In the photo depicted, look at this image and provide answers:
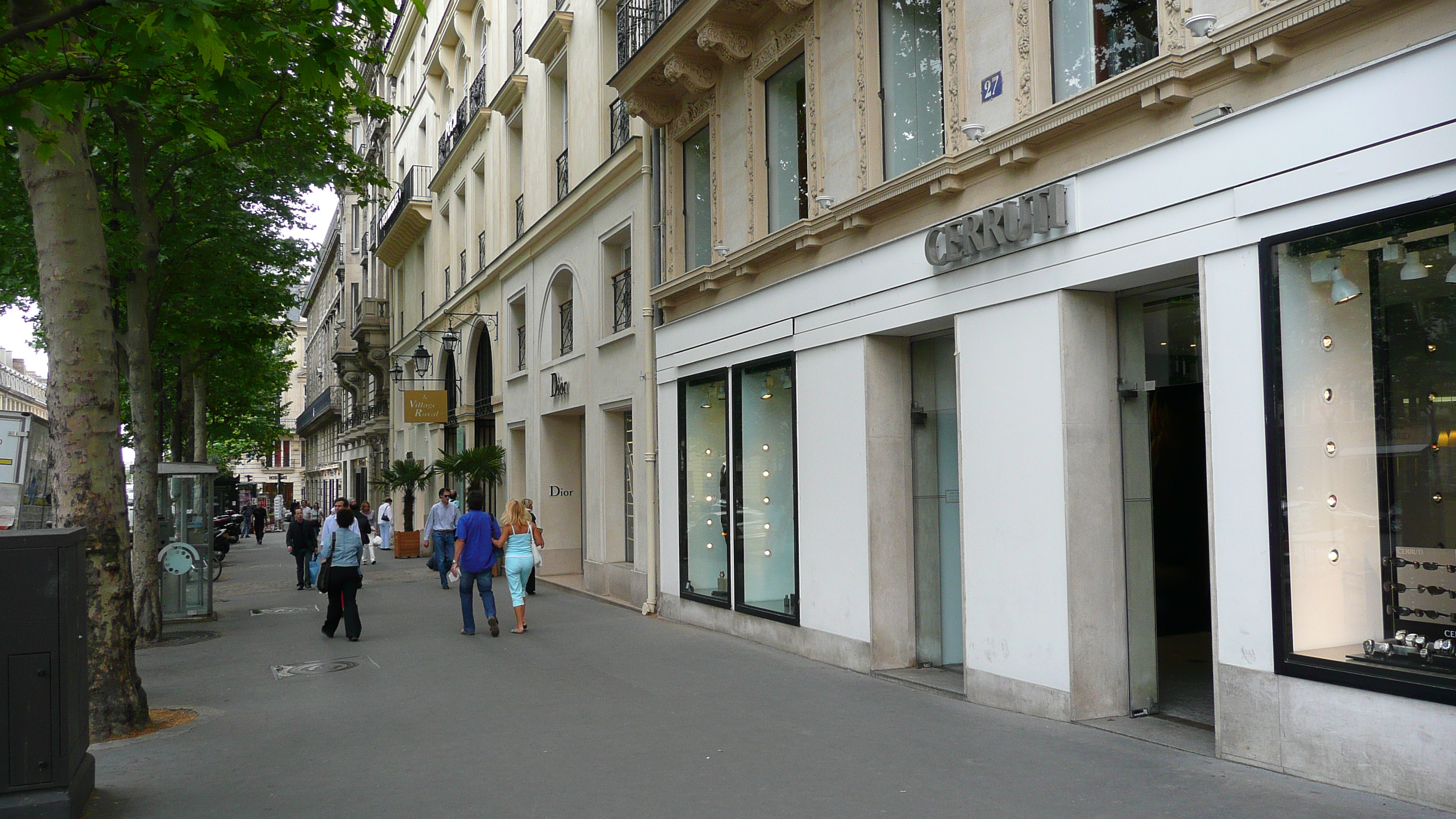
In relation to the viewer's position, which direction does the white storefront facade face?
facing the viewer and to the left of the viewer

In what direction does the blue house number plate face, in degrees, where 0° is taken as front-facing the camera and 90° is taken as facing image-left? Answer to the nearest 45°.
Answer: approximately 45°

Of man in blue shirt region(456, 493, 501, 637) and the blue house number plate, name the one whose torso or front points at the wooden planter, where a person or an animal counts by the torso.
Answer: the man in blue shirt

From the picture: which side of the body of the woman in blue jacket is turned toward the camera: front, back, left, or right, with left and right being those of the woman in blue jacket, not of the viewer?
back

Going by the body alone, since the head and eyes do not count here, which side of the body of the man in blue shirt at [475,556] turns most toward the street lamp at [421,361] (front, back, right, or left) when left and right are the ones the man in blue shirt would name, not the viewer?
front

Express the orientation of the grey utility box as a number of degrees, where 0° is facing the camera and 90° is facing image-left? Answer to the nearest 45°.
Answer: approximately 0°

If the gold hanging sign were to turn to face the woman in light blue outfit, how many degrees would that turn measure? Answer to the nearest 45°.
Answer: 0° — it already faces them

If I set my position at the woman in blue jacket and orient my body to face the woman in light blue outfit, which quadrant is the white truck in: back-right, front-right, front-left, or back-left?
back-left

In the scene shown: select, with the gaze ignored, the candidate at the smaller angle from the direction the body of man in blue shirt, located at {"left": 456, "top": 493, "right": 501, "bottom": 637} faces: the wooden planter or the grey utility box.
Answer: the wooden planter

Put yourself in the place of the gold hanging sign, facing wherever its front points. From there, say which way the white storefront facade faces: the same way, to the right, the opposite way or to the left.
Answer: to the right

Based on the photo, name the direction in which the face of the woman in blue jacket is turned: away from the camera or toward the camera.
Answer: away from the camera

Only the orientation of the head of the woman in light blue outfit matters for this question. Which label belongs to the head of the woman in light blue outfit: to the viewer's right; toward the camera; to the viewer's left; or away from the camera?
away from the camera

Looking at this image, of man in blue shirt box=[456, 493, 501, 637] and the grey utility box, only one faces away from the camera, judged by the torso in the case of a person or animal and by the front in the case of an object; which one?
the man in blue shirt

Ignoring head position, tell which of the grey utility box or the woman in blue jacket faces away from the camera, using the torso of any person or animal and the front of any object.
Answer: the woman in blue jacket

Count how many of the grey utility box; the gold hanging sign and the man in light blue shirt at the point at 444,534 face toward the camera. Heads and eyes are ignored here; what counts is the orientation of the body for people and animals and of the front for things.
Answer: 3

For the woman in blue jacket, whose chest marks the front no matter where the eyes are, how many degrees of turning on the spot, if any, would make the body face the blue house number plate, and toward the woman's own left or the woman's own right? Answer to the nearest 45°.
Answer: approximately 135° to the woman's own right

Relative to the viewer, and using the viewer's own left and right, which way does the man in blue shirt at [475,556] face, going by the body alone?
facing away from the viewer

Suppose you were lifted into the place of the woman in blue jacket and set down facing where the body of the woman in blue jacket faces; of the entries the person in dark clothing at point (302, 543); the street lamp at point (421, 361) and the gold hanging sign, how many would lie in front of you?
3
